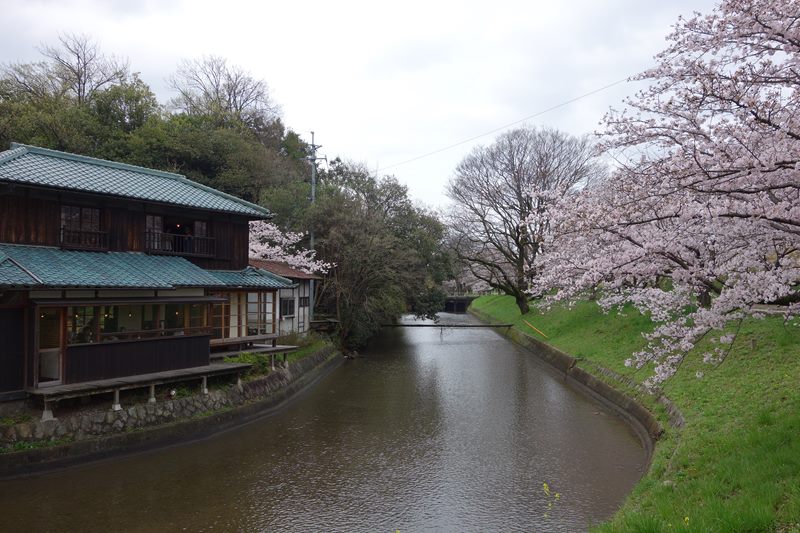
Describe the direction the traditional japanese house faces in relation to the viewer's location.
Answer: facing the viewer and to the right of the viewer

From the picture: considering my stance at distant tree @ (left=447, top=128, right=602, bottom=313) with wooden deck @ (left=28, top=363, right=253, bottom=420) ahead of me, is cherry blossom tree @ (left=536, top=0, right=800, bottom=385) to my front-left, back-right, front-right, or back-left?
front-left

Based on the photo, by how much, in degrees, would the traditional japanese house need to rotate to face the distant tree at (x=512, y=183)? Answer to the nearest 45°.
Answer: approximately 90° to its left

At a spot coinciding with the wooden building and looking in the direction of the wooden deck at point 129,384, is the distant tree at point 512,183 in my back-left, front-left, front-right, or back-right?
back-left

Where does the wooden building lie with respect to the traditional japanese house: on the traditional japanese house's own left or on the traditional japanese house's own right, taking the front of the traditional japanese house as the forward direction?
on the traditional japanese house's own left

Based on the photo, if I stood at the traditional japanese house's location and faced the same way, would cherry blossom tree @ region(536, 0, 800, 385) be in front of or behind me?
in front

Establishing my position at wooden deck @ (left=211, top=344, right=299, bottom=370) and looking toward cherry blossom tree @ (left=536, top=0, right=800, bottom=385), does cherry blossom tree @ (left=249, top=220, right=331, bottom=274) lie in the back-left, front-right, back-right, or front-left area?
back-left

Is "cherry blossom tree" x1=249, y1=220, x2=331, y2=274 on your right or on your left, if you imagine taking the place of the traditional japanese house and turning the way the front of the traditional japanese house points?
on your left

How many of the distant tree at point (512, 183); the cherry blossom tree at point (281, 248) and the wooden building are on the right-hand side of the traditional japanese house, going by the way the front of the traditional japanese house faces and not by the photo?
0

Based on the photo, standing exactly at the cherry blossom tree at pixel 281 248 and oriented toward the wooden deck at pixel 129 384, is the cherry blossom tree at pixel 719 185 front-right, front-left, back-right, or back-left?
front-left
